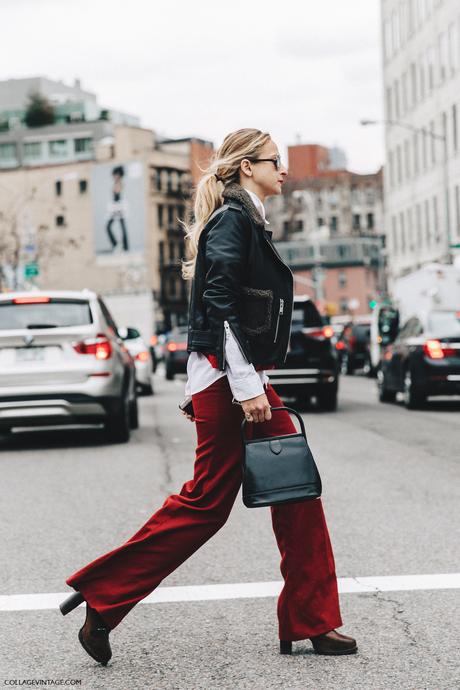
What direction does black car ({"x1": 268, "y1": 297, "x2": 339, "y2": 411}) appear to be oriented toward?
away from the camera

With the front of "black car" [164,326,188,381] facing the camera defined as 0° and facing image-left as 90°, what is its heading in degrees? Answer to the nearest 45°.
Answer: approximately 180°

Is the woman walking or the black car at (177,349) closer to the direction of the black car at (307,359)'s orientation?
the black car

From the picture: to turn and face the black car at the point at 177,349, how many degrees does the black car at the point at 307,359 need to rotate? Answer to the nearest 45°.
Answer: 0° — it already faces it

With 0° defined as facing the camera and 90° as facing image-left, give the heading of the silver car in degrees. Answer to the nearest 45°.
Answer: approximately 180°

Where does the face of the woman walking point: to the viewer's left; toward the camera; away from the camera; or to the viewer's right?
to the viewer's right

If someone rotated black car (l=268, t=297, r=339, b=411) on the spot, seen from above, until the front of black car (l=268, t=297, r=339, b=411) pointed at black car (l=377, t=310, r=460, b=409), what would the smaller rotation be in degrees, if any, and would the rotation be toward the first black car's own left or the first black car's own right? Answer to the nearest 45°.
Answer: approximately 90° to the first black car's own right

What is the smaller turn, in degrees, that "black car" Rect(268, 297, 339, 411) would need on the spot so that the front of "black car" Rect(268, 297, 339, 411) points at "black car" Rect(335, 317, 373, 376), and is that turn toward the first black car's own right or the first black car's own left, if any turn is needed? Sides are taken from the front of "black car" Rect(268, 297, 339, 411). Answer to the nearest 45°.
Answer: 0° — it already faces it

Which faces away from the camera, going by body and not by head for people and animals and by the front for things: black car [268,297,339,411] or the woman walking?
the black car

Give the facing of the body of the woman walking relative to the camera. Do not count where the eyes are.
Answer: to the viewer's right

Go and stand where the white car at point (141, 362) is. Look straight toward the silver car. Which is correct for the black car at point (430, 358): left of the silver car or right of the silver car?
left
